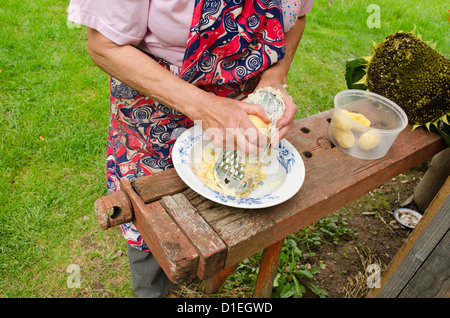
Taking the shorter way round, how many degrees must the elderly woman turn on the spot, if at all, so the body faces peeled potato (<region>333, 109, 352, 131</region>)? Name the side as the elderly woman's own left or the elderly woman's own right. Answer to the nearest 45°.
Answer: approximately 45° to the elderly woman's own left

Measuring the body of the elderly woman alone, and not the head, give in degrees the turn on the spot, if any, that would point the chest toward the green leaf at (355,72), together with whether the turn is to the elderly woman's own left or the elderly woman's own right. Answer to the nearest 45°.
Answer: approximately 90° to the elderly woman's own left

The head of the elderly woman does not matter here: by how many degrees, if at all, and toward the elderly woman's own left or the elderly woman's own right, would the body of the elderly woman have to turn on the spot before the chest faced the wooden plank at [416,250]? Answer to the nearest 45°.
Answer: approximately 45° to the elderly woman's own left

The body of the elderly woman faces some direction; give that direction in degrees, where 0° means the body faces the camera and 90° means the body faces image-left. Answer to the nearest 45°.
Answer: approximately 315°
